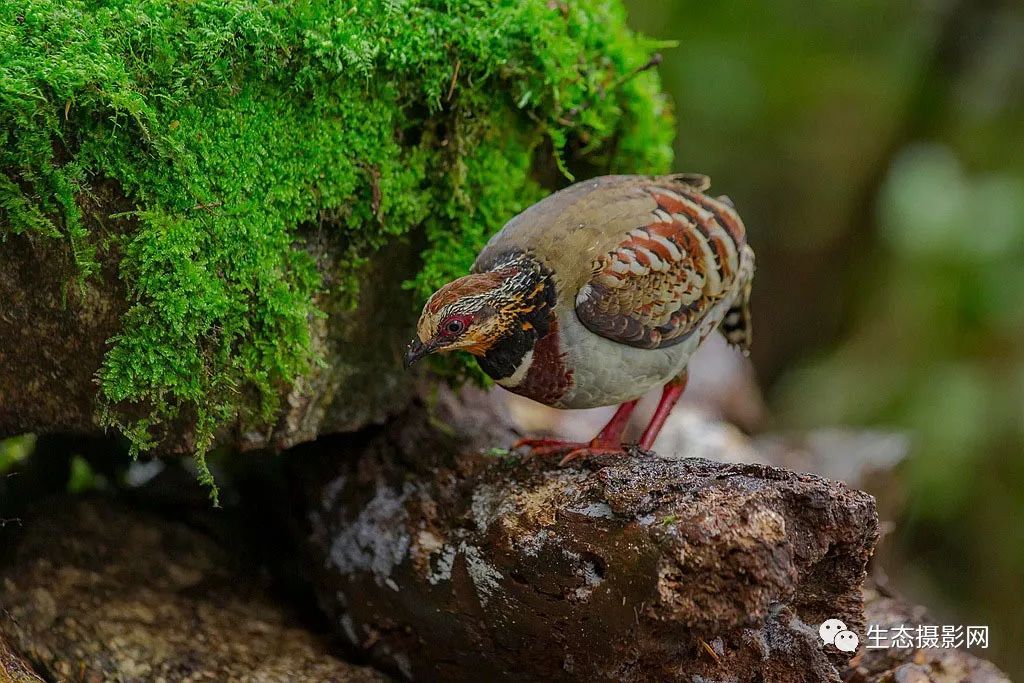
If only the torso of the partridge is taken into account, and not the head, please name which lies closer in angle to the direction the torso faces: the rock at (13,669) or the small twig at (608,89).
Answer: the rock

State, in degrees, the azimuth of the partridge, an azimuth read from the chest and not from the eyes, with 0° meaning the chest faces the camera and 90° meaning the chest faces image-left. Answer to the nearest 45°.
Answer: approximately 45°

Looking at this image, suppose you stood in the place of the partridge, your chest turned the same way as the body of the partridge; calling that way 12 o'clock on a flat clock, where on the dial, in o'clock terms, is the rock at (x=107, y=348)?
The rock is roughly at 1 o'clock from the partridge.

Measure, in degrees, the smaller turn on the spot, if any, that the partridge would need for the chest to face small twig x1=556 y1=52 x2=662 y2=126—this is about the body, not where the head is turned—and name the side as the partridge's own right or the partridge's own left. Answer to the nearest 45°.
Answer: approximately 135° to the partridge's own right

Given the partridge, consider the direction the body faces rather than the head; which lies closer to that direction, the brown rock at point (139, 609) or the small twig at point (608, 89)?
the brown rock

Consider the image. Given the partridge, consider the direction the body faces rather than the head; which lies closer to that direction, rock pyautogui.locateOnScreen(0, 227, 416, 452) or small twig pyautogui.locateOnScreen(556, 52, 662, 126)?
the rock
